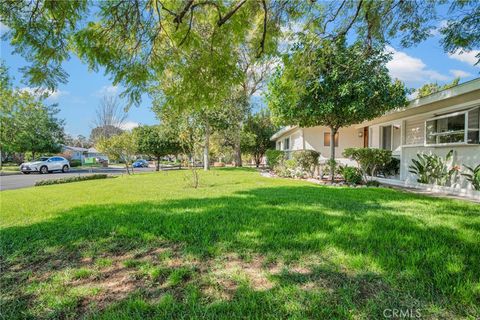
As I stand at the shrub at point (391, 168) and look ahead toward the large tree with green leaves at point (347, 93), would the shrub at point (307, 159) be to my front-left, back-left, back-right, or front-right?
front-right

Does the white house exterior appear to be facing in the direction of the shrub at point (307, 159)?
no

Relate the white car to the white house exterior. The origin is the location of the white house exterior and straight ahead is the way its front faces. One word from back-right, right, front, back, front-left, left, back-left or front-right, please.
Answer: front-right

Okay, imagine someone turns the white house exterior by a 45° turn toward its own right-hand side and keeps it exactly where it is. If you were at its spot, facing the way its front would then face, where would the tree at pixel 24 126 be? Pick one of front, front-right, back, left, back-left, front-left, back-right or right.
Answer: front

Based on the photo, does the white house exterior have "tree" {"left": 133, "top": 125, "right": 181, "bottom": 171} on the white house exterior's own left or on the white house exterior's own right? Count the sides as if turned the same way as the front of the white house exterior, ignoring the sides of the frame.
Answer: on the white house exterior's own right

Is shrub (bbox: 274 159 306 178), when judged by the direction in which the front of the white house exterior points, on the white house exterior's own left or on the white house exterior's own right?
on the white house exterior's own right

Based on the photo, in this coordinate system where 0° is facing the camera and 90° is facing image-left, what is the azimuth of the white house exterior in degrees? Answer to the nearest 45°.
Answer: approximately 45°

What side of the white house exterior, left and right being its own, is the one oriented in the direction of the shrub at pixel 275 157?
right

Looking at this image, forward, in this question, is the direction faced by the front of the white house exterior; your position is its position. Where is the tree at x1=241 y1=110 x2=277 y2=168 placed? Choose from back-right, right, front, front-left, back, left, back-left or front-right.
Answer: right
